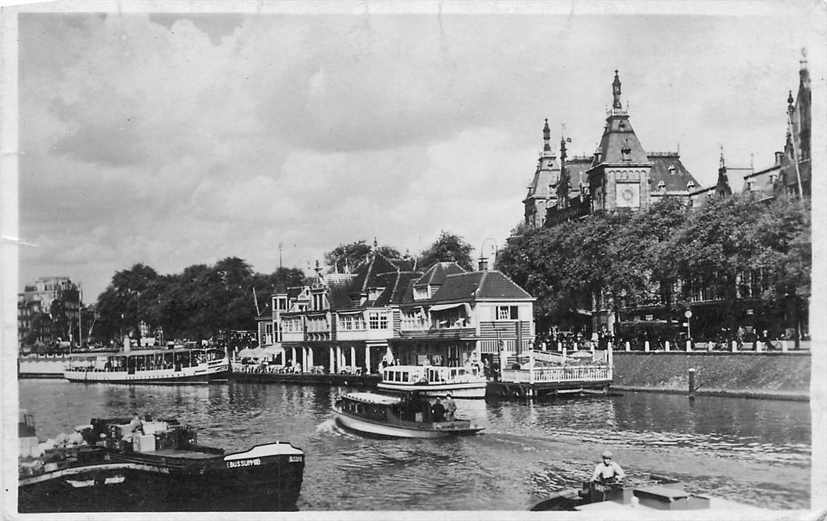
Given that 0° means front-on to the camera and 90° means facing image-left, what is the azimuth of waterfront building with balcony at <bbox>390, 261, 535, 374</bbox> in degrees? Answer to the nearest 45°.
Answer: approximately 45°

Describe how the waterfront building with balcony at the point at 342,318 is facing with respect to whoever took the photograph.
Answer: facing the viewer and to the left of the viewer

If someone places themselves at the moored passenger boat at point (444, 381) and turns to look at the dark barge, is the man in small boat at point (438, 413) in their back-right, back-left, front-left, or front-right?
front-left

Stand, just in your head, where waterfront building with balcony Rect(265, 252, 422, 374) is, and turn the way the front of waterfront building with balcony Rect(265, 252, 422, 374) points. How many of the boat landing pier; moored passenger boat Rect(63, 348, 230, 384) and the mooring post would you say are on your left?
2

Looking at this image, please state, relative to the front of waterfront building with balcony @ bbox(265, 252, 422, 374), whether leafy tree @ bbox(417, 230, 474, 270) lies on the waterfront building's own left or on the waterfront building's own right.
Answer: on the waterfront building's own left

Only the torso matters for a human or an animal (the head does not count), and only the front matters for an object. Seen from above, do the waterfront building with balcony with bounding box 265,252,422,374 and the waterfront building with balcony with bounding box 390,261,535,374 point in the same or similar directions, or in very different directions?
same or similar directions

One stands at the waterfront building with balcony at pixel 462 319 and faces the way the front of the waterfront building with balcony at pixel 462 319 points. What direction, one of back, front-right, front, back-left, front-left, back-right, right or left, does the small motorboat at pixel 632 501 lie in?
front-left

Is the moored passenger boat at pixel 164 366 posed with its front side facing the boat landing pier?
yes

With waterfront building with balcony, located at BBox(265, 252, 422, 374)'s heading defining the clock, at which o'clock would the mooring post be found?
The mooring post is roughly at 9 o'clock from the waterfront building with balcony.

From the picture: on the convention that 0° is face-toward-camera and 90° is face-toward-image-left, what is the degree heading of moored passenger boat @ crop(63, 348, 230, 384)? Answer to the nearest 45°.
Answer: approximately 270°

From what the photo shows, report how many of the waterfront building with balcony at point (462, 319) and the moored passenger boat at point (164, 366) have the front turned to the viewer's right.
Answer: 1
